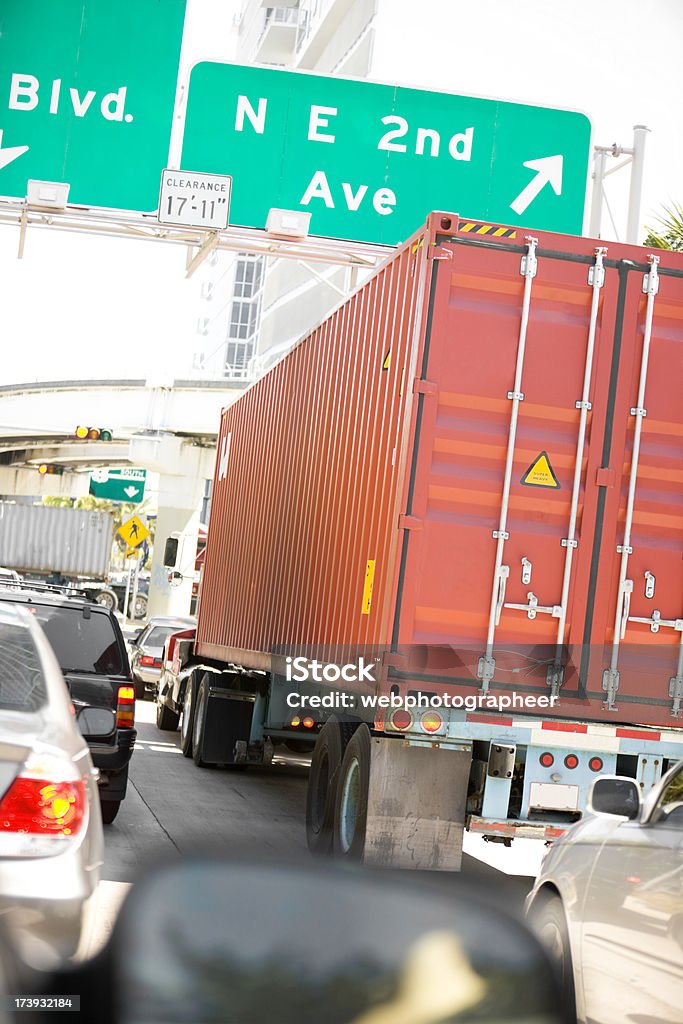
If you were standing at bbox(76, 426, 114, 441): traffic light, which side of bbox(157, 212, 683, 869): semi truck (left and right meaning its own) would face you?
front

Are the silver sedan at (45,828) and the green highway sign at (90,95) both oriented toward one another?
yes

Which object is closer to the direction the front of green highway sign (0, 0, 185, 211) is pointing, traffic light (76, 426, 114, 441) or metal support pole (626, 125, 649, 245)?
the metal support pole

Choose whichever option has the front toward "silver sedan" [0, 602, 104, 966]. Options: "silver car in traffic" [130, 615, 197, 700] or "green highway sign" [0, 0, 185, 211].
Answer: the green highway sign

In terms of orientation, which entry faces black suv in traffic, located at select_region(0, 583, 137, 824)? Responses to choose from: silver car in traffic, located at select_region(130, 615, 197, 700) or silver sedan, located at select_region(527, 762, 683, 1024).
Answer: the silver sedan

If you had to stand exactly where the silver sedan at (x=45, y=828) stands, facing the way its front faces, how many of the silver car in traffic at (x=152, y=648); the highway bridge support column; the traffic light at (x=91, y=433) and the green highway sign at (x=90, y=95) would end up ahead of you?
4

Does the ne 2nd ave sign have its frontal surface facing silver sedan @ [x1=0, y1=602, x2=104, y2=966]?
yes

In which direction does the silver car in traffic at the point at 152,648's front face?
away from the camera

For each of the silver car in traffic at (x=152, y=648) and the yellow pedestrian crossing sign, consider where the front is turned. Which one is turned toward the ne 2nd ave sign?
the yellow pedestrian crossing sign

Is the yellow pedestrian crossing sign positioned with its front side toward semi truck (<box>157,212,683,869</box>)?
yes

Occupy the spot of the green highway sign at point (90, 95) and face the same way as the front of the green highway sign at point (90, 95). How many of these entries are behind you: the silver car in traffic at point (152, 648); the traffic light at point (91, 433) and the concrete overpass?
3

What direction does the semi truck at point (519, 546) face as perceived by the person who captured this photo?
facing away from the viewer and to the left of the viewer

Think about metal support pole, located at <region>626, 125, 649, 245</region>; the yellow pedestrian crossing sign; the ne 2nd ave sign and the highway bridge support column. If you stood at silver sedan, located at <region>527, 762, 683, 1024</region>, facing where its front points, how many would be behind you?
0

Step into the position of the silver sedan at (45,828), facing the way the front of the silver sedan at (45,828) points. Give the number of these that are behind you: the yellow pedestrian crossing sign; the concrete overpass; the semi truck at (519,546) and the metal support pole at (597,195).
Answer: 0

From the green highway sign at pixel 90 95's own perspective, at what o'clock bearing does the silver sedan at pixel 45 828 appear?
The silver sedan is roughly at 12 o'clock from the green highway sign.

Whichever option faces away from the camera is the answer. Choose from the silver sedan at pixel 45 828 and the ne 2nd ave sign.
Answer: the silver sedan

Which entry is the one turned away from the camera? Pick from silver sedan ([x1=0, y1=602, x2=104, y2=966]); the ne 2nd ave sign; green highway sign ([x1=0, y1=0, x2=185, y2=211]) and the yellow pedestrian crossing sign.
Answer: the silver sedan

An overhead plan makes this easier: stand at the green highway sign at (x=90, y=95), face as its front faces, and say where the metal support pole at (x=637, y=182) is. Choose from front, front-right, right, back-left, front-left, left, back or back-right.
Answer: left

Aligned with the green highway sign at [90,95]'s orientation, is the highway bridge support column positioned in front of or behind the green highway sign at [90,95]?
behind

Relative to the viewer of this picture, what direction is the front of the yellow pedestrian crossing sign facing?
facing the viewer

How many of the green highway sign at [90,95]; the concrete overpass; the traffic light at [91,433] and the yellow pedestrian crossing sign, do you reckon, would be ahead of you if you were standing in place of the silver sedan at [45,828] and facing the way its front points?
4

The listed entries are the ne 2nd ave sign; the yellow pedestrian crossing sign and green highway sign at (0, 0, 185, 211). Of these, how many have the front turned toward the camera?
3

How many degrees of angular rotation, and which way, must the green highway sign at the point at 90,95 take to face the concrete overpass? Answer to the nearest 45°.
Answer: approximately 180°
